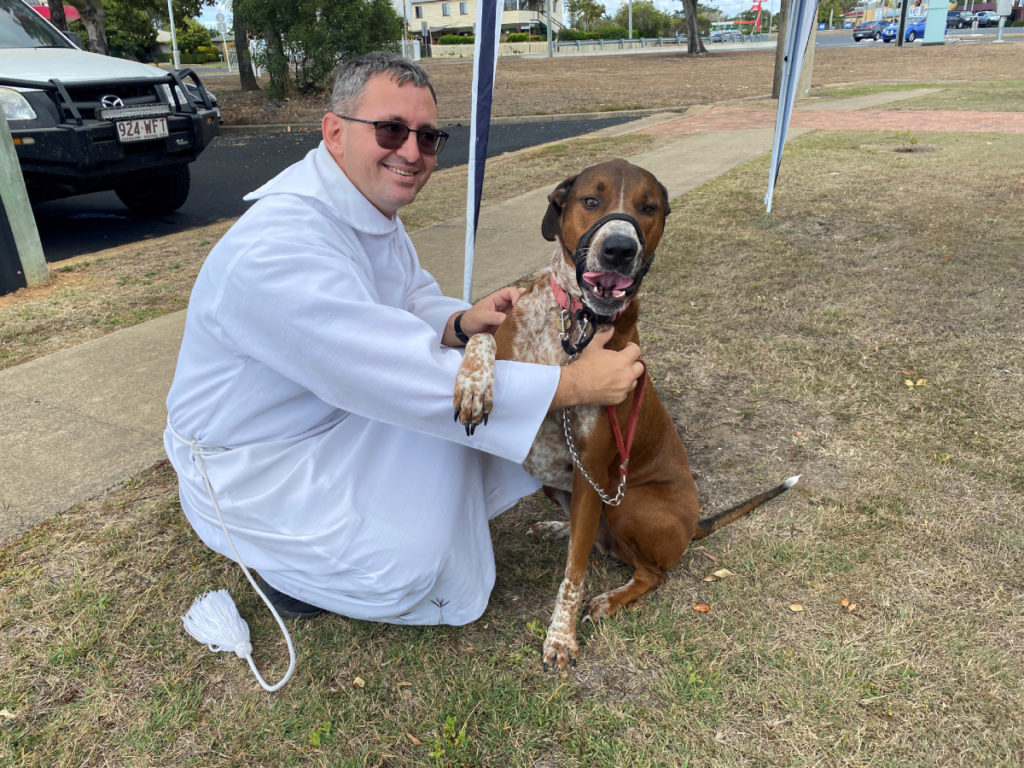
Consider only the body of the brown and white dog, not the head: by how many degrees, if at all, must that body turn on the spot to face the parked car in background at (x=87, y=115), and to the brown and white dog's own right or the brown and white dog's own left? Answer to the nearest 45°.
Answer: approximately 90° to the brown and white dog's own right

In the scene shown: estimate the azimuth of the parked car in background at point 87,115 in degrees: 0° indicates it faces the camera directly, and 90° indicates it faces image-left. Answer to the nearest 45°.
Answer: approximately 315°

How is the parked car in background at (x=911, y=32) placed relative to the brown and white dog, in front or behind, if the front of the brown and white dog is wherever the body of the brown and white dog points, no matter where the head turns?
behind

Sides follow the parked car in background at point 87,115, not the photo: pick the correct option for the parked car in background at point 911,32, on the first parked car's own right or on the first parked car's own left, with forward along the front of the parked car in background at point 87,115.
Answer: on the first parked car's own left

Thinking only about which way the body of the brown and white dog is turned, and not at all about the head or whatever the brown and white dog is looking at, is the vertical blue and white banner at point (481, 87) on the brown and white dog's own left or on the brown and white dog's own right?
on the brown and white dog's own right

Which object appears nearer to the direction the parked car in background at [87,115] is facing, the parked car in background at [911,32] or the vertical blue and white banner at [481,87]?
the vertical blue and white banner

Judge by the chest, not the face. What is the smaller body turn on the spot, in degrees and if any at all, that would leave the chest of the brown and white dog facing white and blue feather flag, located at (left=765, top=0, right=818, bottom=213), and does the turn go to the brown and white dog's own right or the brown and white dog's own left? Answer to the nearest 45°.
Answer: approximately 135° to the brown and white dog's own right

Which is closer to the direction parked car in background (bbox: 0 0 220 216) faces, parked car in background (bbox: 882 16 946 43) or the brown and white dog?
the brown and white dog
